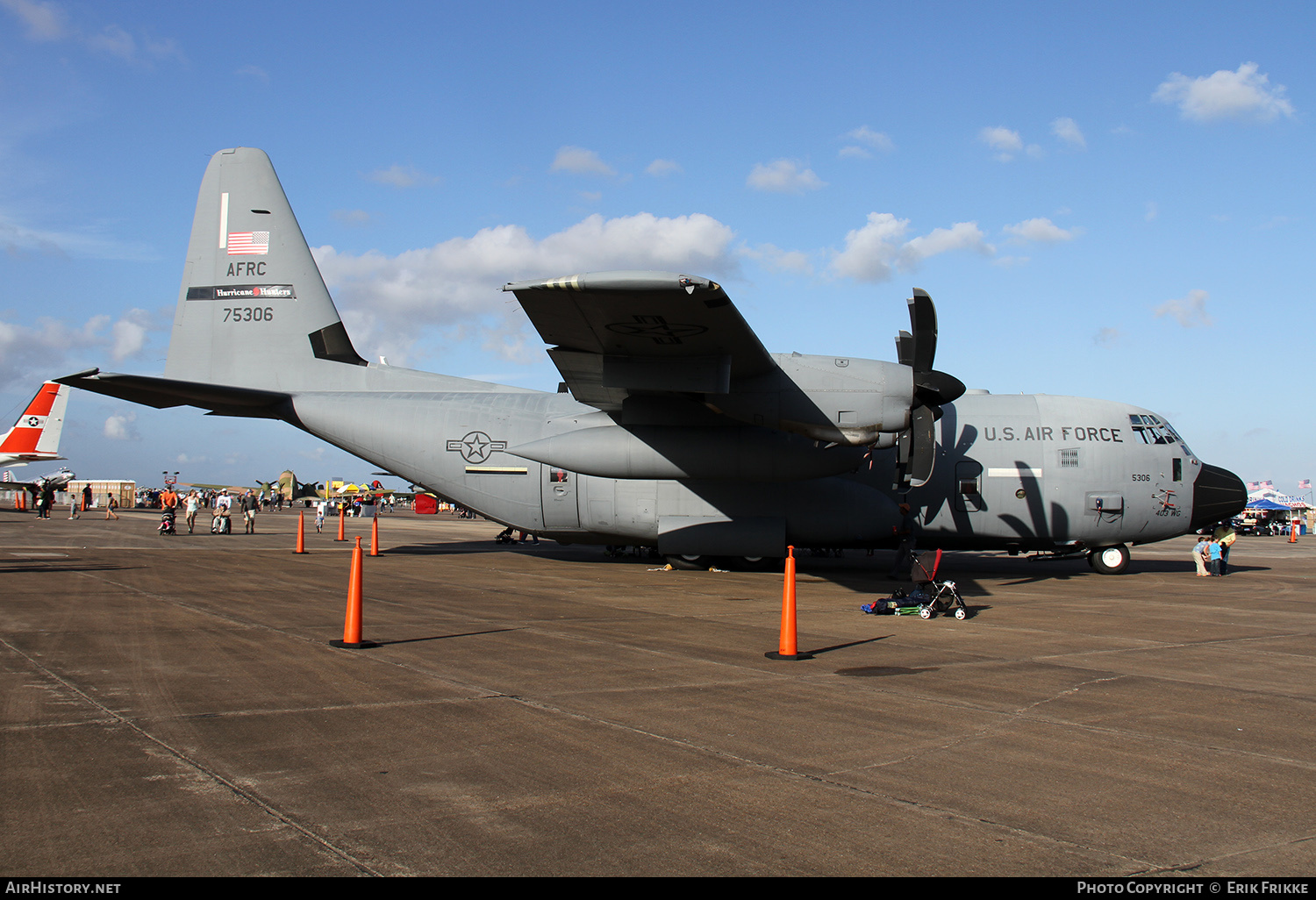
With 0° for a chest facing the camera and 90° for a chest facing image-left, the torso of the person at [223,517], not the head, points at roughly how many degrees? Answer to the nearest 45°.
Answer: approximately 0°

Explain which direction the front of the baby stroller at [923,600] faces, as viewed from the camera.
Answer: facing to the right of the viewer

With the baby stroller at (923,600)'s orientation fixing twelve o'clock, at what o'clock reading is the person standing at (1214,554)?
The person standing is roughly at 10 o'clock from the baby stroller.

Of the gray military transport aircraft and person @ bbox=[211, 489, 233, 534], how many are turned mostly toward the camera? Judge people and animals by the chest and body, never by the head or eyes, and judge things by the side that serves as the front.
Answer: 1

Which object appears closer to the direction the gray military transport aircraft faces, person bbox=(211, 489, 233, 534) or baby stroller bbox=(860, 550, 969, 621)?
the baby stroller

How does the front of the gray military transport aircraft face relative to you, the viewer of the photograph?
facing to the right of the viewer

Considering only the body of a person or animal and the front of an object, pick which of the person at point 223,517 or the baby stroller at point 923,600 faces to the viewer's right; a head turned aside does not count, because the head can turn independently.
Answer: the baby stroller
